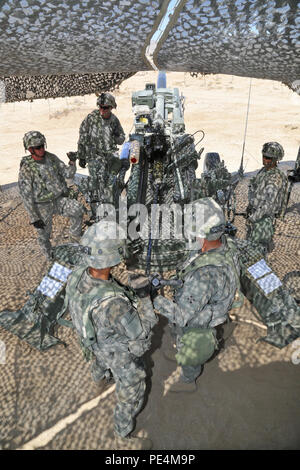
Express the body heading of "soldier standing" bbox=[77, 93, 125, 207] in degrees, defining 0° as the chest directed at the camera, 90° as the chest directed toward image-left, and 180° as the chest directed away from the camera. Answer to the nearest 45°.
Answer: approximately 0°

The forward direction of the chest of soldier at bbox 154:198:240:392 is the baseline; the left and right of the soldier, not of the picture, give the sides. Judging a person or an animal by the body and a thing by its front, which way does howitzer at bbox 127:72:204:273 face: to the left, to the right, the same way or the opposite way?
to the right

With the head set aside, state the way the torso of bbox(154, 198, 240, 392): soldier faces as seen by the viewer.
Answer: to the viewer's left

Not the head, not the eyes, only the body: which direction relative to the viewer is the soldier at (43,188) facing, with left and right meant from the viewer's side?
facing the viewer and to the right of the viewer

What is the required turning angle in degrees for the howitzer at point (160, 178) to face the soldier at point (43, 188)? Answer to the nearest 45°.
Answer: approximately 90° to its left

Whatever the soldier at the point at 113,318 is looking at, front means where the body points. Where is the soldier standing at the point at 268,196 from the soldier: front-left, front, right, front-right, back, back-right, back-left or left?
front

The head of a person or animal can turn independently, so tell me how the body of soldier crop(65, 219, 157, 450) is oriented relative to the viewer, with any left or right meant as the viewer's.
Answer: facing away from the viewer and to the right of the viewer

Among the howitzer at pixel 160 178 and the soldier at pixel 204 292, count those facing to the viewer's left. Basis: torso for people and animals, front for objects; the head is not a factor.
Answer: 1

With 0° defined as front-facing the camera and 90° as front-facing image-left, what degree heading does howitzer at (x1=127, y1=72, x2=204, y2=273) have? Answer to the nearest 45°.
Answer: approximately 180°

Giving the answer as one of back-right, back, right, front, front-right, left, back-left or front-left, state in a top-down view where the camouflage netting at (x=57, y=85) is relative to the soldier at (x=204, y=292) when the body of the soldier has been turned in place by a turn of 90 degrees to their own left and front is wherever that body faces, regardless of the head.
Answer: back-right

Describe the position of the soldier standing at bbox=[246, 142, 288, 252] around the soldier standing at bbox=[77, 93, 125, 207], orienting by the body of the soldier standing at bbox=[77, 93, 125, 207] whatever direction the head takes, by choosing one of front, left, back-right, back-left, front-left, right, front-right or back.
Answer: front-left

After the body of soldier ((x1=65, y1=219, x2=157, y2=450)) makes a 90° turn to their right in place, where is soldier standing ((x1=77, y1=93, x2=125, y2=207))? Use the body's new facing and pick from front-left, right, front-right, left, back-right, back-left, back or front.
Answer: back-left

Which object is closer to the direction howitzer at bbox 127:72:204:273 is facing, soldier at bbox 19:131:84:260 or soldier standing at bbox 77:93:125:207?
the soldier standing
